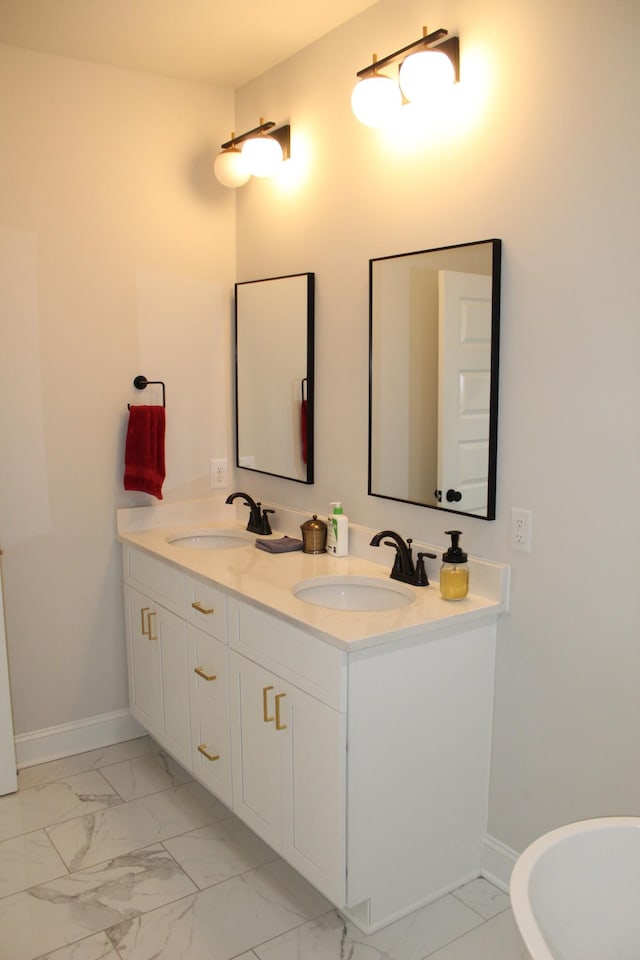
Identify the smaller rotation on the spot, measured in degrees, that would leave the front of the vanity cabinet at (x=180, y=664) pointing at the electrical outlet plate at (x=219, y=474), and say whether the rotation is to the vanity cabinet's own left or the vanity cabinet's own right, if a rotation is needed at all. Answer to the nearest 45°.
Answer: approximately 135° to the vanity cabinet's own right

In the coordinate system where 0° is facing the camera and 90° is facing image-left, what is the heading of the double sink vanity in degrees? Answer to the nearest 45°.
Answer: approximately 45°

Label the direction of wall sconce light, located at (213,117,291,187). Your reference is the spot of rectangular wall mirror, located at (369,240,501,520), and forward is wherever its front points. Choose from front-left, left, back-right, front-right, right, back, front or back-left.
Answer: right

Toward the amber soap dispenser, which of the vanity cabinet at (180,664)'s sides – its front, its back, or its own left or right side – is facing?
left

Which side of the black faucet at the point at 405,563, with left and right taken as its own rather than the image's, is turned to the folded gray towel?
right
